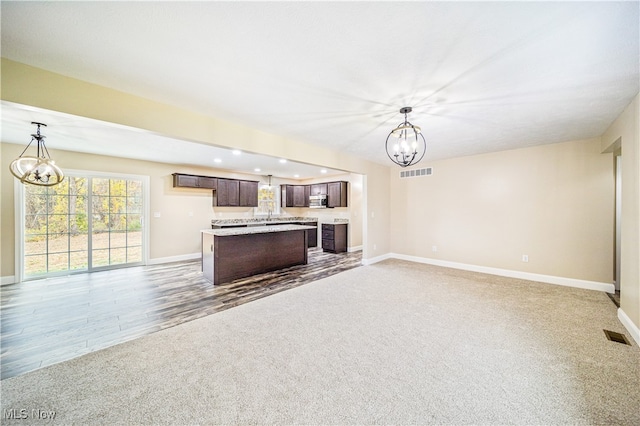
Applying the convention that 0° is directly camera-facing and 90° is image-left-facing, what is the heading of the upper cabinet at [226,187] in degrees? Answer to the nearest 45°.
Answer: approximately 315°

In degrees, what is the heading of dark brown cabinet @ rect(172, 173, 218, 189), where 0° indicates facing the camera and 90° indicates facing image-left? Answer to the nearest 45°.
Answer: approximately 315°

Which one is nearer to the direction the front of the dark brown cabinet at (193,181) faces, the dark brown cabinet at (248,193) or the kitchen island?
the kitchen island

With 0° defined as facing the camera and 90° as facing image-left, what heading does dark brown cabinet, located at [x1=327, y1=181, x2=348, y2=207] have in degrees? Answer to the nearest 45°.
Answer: approximately 45°
